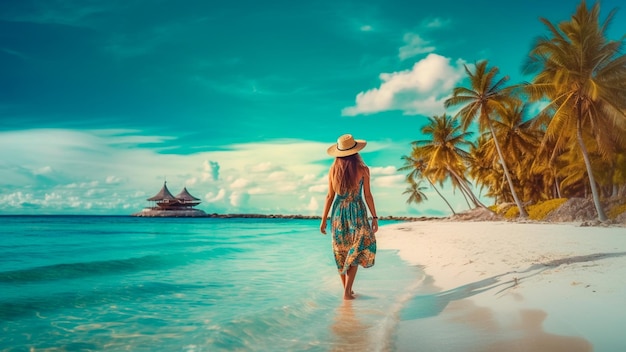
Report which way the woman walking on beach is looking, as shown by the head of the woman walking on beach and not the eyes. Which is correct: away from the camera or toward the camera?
away from the camera

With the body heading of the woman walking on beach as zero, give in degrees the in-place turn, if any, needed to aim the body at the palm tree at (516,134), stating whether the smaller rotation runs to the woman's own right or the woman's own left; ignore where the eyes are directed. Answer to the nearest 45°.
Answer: approximately 45° to the woman's own right

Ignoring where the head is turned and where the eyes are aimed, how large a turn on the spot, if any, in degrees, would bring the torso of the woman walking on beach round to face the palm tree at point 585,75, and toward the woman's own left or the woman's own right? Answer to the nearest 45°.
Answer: approximately 45° to the woman's own right

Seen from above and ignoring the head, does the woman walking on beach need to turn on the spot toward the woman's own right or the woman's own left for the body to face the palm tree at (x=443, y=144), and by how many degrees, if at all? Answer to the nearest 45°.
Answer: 0° — they already face it

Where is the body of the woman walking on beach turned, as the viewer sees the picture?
away from the camera
